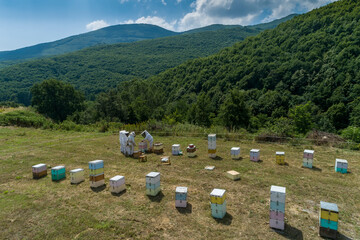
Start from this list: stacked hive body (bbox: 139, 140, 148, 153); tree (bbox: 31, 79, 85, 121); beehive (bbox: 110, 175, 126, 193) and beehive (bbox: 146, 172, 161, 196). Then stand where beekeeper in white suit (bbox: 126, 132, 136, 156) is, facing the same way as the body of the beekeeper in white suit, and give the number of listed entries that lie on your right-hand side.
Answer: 2

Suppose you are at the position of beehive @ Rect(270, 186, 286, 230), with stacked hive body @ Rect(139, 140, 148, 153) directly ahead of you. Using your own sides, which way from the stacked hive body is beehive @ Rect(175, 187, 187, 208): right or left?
left

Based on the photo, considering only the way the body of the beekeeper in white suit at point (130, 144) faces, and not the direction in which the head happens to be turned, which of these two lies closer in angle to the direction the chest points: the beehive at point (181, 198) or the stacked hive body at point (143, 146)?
the stacked hive body

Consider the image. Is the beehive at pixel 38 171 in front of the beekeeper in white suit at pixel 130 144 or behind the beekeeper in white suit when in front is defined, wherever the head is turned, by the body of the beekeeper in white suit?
behind

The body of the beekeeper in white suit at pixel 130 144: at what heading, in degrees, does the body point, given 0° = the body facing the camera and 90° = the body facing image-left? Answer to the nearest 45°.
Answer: approximately 270°

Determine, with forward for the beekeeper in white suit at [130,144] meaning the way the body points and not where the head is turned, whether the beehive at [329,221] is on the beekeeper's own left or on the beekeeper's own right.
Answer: on the beekeeper's own right

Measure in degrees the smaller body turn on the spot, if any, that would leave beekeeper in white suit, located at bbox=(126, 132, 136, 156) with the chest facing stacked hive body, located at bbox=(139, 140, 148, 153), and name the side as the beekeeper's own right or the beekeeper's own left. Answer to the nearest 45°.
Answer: approximately 45° to the beekeeper's own left

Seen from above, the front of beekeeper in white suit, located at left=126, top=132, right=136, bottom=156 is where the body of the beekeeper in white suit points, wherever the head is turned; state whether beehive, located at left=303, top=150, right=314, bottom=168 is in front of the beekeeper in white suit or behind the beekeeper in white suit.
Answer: in front

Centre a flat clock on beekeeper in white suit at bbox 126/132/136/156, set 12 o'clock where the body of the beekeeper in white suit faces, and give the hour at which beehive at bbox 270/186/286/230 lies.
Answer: The beehive is roughly at 2 o'clock from the beekeeper in white suit.

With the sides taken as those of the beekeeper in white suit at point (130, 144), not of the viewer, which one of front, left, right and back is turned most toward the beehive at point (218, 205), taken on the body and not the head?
right

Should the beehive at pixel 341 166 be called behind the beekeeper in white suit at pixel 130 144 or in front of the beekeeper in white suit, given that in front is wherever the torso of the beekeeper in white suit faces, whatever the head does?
in front

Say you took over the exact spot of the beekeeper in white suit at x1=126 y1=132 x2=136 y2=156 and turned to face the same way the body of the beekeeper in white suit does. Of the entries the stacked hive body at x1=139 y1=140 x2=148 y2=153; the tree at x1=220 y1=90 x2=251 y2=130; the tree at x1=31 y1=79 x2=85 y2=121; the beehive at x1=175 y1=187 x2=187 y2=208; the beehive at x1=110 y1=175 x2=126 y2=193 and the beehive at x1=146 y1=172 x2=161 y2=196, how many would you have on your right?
3

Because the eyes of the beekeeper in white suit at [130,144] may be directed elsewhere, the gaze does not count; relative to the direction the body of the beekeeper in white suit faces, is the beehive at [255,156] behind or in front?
in front

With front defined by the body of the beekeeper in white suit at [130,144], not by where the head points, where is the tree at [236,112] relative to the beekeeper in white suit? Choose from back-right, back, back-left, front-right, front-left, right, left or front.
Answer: front-left

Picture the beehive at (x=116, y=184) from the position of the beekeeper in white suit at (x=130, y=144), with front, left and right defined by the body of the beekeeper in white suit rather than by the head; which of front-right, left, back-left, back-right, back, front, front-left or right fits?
right
